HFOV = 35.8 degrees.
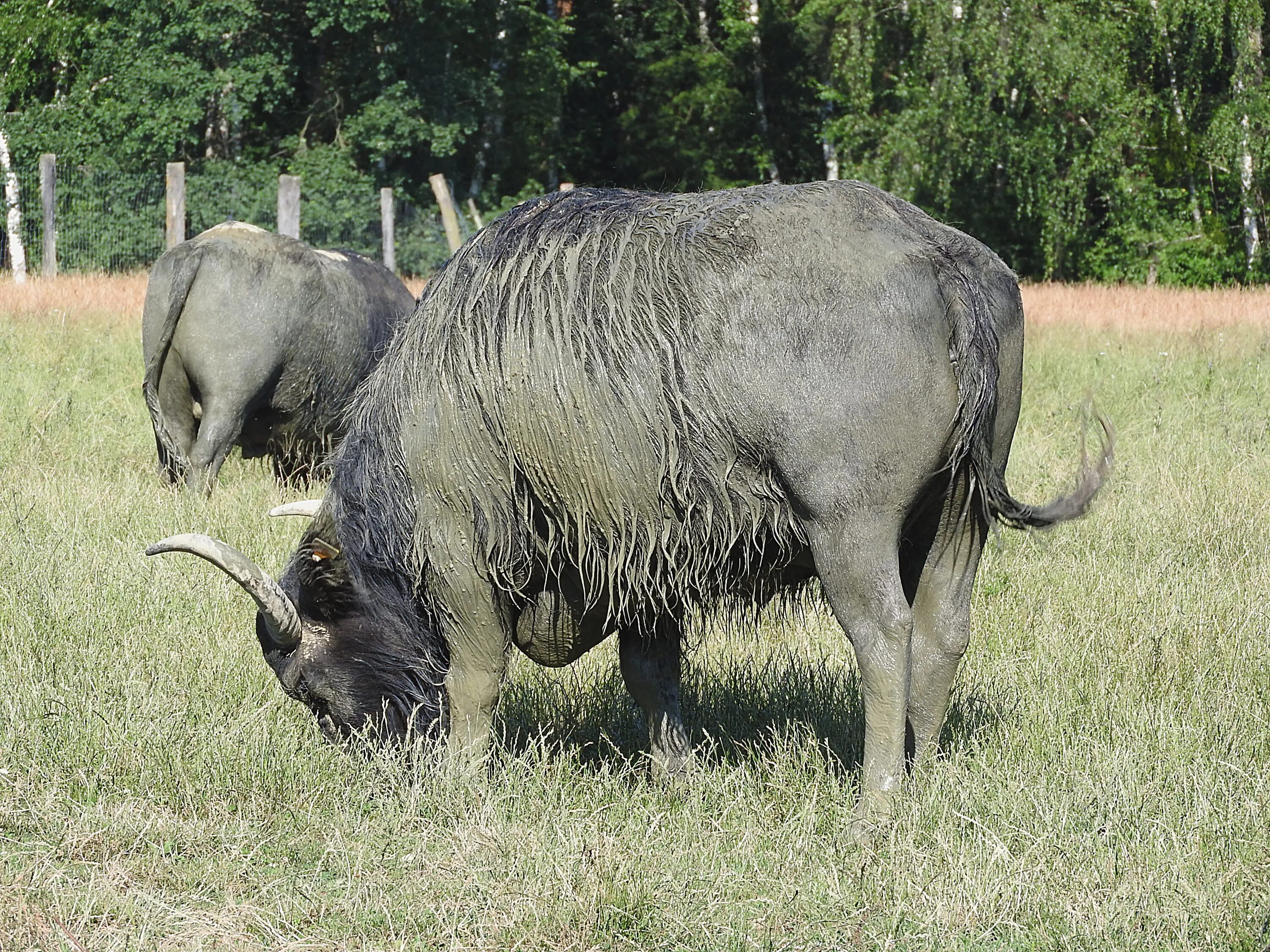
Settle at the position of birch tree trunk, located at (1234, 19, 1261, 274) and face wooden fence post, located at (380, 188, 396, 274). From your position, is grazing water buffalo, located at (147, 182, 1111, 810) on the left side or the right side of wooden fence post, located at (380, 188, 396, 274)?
left

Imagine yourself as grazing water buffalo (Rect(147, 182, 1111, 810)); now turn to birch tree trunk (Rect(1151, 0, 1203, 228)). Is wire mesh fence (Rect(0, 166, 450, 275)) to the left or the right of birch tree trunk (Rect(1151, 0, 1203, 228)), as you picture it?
left

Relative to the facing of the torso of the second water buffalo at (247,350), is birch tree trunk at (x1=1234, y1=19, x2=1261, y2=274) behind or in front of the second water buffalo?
in front

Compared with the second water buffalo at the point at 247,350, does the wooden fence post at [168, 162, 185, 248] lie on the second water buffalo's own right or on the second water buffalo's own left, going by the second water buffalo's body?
on the second water buffalo's own left

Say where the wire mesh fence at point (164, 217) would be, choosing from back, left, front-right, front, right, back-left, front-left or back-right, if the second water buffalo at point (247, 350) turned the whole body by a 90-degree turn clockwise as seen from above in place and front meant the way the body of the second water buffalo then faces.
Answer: back-left

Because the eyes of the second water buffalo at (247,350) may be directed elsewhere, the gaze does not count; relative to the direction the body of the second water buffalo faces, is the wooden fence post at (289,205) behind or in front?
in front

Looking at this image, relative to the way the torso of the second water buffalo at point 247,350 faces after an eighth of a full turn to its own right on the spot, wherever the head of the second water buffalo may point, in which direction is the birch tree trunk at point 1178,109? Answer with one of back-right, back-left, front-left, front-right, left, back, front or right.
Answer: front-left

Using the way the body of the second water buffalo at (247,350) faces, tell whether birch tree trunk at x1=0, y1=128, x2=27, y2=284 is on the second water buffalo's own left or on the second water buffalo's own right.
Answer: on the second water buffalo's own left

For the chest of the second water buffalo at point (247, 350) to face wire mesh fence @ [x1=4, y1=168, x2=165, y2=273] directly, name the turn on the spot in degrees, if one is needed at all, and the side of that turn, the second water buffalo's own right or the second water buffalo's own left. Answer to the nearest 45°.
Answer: approximately 45° to the second water buffalo's own left

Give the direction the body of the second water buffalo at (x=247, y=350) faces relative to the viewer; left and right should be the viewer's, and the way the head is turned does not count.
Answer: facing away from the viewer and to the right of the viewer
